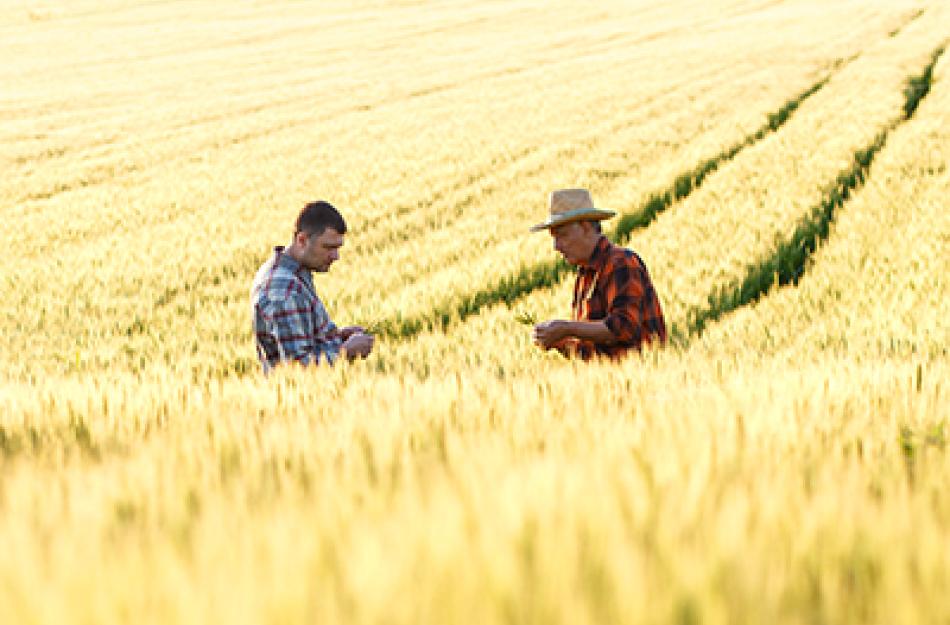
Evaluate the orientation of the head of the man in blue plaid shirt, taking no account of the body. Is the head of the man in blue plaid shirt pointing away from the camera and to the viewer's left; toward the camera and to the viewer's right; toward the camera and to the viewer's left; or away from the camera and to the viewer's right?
toward the camera and to the viewer's right

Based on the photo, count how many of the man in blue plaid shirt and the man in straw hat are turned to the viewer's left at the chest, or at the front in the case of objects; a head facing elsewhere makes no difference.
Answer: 1

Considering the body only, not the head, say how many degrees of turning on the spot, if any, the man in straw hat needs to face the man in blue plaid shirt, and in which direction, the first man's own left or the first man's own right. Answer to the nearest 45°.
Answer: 0° — they already face them

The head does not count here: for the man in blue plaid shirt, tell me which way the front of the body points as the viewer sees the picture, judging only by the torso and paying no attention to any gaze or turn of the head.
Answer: to the viewer's right

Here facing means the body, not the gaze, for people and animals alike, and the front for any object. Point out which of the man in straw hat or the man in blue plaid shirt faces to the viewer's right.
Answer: the man in blue plaid shirt

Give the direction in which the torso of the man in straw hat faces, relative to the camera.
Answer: to the viewer's left

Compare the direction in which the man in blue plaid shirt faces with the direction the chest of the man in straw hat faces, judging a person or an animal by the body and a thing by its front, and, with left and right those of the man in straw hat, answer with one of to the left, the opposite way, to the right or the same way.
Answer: the opposite way

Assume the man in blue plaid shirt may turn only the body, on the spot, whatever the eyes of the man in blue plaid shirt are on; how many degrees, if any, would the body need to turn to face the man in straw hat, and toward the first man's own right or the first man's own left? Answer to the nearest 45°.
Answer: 0° — they already face them
